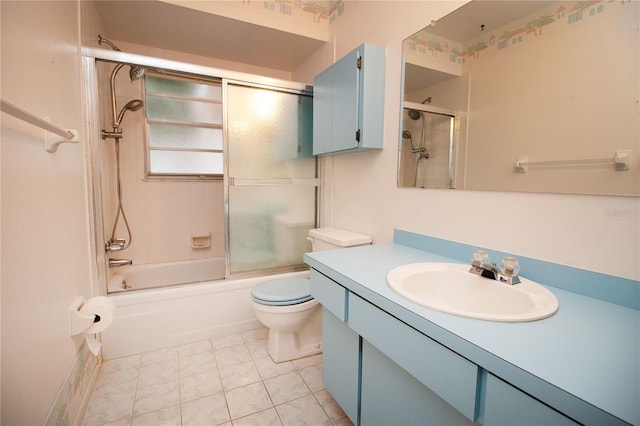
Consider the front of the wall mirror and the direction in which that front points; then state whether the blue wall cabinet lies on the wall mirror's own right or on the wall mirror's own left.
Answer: on the wall mirror's own right

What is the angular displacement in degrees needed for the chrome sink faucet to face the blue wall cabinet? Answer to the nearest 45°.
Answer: approximately 90° to its right

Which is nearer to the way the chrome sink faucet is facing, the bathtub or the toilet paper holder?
the toilet paper holder

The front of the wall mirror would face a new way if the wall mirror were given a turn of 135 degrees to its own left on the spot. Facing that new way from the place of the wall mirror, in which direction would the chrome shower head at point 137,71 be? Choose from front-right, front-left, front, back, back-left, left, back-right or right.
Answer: back

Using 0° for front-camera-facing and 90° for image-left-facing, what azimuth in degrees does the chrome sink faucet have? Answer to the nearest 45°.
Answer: approximately 45°

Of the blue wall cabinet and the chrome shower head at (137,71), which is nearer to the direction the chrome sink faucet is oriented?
the chrome shower head

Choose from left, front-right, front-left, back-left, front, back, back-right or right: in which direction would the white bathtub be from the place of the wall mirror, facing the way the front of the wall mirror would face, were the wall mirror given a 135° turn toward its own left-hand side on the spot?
back

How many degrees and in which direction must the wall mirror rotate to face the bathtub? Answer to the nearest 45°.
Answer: approximately 45° to its right

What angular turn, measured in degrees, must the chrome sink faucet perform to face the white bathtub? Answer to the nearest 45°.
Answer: approximately 45° to its right

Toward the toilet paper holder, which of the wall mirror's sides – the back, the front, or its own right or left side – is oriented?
front

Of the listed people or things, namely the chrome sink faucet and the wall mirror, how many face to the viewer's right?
0

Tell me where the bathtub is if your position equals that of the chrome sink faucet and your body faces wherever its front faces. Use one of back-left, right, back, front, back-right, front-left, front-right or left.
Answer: front-right
